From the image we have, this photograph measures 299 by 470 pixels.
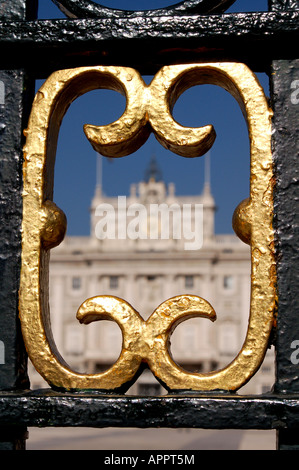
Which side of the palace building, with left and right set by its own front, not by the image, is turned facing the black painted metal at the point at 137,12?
front

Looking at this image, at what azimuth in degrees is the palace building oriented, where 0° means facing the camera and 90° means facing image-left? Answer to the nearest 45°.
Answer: approximately 0°

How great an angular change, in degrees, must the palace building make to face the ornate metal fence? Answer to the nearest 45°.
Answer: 0° — it already faces it
